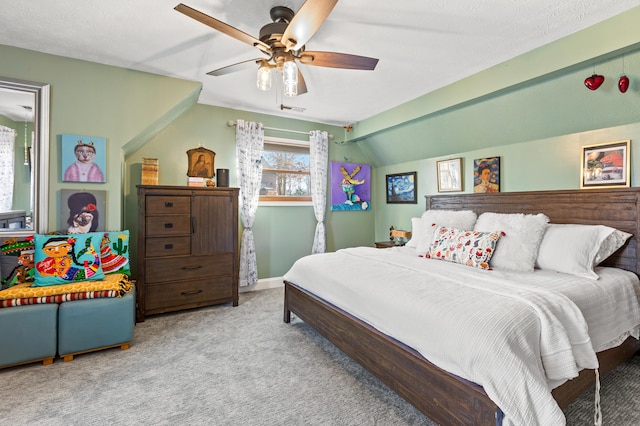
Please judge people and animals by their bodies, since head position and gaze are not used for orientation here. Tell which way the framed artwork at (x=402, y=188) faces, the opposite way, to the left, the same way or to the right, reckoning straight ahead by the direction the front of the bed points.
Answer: the same way

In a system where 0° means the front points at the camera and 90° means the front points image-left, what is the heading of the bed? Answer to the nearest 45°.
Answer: approximately 45°

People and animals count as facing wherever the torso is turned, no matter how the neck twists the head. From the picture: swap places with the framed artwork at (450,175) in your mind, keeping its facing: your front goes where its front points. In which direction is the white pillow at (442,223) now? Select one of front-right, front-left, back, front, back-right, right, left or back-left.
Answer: front-left

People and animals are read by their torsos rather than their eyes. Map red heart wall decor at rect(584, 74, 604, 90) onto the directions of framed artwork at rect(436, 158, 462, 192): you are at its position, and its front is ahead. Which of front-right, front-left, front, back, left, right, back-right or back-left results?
left

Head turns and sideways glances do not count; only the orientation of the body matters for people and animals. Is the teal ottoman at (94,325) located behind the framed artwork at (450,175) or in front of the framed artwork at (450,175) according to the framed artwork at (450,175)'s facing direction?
in front

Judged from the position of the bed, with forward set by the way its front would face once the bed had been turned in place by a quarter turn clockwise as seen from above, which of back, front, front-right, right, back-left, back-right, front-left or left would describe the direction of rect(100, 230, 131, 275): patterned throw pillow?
front-left

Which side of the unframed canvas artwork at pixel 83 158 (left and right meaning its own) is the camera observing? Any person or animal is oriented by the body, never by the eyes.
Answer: front

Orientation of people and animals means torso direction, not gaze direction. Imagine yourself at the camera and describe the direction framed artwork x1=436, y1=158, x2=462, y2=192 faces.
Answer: facing the viewer and to the left of the viewer

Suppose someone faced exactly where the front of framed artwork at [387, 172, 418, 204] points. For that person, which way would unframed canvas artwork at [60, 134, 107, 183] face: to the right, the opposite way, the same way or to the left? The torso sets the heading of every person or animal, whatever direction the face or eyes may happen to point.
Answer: to the left

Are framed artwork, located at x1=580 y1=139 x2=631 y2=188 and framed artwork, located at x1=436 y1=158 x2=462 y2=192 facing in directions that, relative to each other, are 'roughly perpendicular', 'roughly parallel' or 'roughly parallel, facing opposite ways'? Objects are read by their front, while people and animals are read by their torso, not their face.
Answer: roughly parallel

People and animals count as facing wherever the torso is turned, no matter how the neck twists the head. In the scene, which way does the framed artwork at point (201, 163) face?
toward the camera

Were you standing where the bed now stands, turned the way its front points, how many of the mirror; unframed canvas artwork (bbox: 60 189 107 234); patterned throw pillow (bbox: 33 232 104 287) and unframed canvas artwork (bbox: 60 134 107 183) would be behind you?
0

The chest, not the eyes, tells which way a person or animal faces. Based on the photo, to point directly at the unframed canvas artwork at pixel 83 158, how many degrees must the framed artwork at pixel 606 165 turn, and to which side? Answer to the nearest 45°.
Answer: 0° — it already faces it

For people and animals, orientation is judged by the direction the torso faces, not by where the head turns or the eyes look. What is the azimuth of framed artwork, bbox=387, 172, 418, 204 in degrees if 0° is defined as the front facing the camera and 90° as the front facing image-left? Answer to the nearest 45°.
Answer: approximately 45°

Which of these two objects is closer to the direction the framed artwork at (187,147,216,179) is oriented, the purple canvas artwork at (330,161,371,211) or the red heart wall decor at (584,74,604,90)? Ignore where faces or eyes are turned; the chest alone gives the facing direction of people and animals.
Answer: the red heart wall decor

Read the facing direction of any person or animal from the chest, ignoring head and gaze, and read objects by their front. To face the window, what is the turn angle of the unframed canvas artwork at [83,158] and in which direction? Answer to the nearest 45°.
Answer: approximately 90° to its left

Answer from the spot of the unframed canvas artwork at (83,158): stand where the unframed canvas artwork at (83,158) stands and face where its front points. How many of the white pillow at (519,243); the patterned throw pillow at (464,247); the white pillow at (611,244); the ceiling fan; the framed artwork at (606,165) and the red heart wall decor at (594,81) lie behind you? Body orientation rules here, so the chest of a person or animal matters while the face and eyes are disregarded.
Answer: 0

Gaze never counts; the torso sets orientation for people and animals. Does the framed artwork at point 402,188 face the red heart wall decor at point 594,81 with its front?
no

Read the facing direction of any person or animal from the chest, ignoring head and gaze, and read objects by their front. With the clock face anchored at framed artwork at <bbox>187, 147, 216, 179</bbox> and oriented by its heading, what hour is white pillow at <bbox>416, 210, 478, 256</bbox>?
The white pillow is roughly at 10 o'clock from the framed artwork.

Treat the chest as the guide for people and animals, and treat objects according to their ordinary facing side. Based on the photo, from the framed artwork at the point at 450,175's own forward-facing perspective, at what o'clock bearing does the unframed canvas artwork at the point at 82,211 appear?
the unframed canvas artwork at the point at 82,211 is roughly at 12 o'clock from the framed artwork at the point at 450,175.
